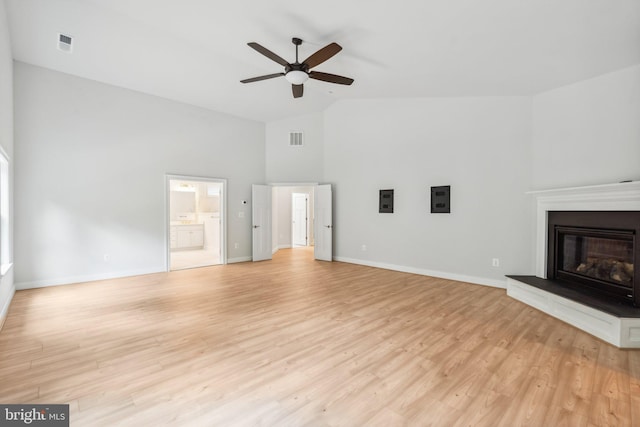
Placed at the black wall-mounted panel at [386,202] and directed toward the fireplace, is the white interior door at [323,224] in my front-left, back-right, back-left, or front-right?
back-right

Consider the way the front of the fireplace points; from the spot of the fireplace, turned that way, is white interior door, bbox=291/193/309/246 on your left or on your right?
on your right

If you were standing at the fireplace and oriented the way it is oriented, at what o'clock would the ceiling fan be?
The ceiling fan is roughly at 12 o'clock from the fireplace.

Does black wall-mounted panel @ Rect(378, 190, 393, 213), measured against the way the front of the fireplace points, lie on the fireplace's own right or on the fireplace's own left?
on the fireplace's own right

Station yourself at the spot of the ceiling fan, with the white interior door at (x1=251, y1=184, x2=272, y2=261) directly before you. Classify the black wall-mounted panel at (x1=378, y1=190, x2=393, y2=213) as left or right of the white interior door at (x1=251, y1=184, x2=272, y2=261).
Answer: right

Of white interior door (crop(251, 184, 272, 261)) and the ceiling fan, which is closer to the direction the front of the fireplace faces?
the ceiling fan

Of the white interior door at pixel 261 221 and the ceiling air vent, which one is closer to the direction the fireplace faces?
the ceiling air vent

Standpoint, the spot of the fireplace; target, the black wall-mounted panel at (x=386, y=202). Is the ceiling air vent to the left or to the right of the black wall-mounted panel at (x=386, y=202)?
left

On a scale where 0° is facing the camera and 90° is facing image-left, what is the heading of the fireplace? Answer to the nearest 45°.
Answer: approximately 45°
